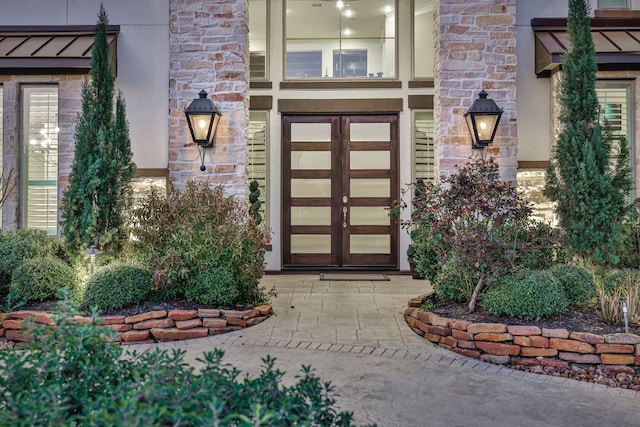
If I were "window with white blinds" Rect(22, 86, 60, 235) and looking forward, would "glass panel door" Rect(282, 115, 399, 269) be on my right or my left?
on my left

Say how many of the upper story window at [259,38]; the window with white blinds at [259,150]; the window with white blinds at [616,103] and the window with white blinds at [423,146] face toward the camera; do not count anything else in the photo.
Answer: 4

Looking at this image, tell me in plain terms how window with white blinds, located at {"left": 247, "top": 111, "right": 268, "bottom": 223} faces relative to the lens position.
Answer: facing the viewer

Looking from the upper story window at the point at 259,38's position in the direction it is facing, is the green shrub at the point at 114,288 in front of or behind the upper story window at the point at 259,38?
in front

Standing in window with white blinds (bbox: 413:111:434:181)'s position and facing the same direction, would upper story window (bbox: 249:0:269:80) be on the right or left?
on its right

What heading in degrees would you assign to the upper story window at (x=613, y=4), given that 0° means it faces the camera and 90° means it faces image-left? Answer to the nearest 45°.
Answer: approximately 0°

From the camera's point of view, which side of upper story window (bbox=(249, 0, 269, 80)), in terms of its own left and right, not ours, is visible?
front

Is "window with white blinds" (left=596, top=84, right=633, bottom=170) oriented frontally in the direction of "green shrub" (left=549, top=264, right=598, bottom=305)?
yes

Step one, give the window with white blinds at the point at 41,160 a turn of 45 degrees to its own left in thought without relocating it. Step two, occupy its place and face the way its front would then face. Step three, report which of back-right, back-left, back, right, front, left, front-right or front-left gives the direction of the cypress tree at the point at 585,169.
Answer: front
